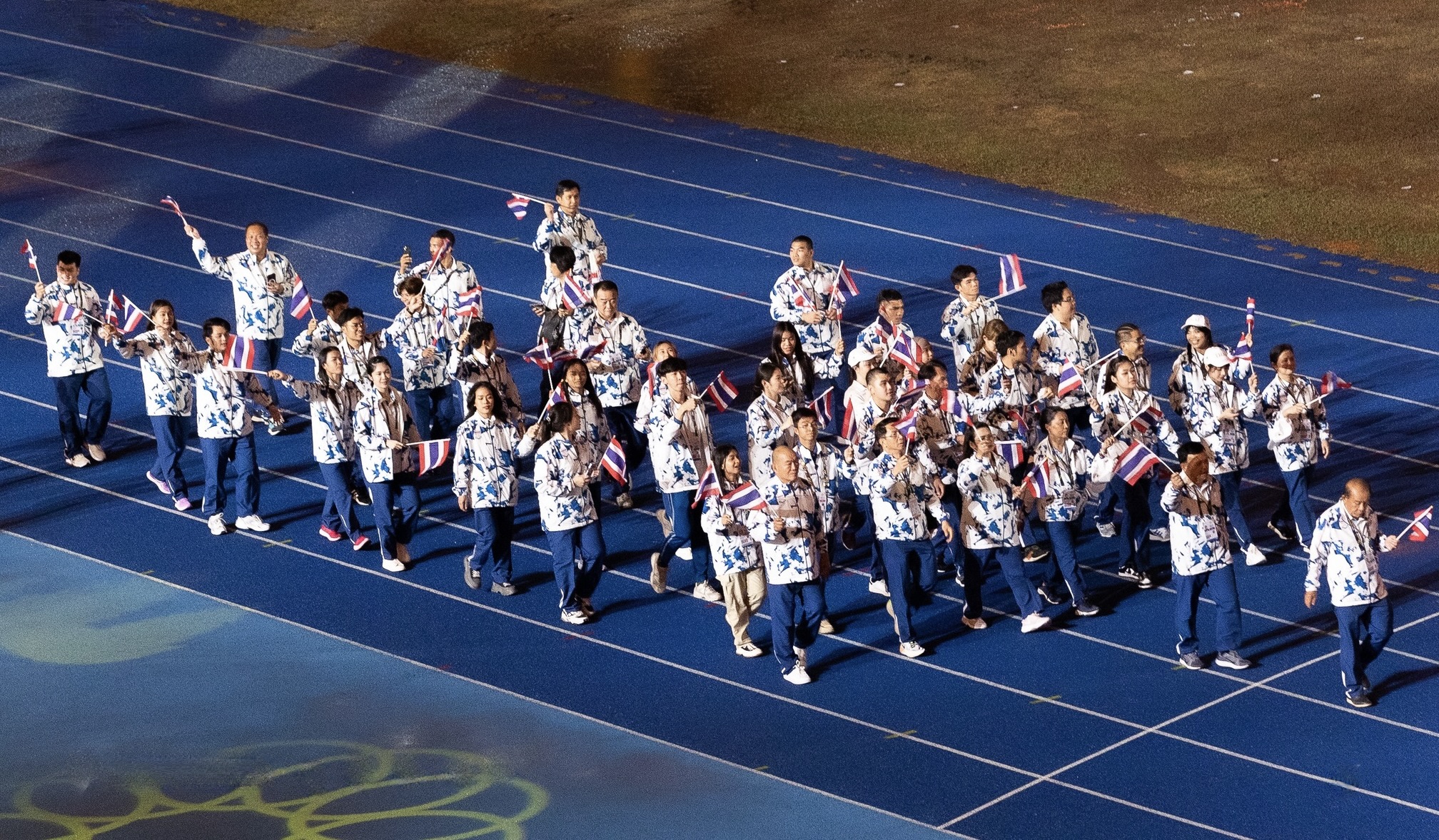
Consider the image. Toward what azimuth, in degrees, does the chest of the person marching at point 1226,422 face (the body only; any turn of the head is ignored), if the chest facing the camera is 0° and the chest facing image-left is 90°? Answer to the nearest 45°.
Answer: approximately 315°

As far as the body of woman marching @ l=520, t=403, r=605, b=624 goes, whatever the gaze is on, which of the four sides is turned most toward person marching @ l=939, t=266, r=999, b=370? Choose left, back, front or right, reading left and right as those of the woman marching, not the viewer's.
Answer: left

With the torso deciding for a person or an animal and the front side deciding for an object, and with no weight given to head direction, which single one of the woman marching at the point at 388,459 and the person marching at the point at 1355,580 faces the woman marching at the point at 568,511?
the woman marching at the point at 388,459

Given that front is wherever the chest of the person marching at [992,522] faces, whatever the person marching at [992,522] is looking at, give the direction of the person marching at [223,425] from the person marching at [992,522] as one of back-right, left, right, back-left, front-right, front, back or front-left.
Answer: back-right

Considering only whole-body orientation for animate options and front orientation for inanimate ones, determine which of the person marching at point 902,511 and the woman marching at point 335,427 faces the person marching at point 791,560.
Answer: the woman marching

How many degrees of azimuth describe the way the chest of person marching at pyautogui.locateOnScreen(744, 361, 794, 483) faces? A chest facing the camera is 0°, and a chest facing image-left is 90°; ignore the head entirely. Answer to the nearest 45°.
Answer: approximately 315°

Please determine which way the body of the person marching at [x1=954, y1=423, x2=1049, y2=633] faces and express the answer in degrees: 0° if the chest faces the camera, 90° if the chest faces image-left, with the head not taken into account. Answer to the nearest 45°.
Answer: approximately 315°

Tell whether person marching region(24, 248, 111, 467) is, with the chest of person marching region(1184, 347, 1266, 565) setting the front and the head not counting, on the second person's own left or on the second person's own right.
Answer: on the second person's own right

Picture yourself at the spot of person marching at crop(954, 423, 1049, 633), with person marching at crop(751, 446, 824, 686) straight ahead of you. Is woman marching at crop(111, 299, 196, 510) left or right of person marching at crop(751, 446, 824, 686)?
right

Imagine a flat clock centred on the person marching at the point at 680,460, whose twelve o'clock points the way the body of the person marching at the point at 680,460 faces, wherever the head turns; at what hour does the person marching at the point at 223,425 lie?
the person marching at the point at 223,425 is roughly at 5 o'clock from the person marching at the point at 680,460.

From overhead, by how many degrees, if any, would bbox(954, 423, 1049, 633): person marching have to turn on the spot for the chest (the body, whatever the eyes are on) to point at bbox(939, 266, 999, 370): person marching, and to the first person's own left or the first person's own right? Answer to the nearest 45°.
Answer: approximately 135° to the first person's own left
